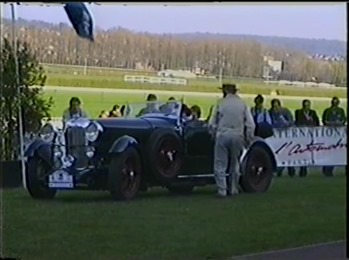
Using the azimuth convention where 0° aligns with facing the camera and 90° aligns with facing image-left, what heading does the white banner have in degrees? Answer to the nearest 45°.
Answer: approximately 0°

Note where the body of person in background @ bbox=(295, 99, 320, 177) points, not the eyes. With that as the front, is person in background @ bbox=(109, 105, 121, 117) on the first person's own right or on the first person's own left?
on the first person's own right

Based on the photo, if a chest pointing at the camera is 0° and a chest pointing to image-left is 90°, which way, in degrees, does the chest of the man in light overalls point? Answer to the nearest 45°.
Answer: approximately 180°

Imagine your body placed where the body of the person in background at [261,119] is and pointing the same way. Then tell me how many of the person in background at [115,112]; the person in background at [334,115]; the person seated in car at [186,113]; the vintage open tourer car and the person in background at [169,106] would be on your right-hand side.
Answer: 4
